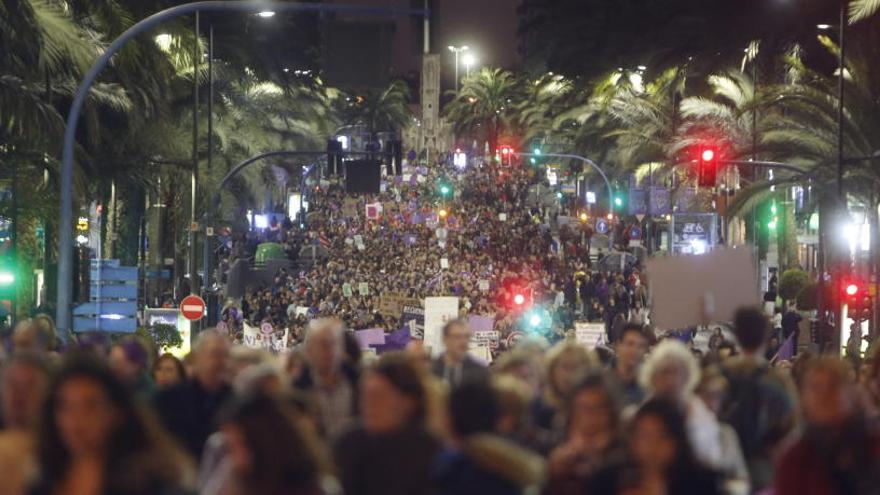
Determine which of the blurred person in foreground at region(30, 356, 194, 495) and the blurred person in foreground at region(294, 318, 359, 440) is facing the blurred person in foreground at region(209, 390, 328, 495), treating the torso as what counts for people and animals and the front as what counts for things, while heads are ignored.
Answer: the blurred person in foreground at region(294, 318, 359, 440)
